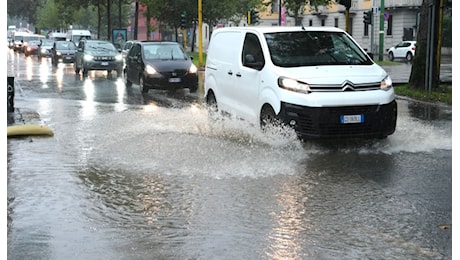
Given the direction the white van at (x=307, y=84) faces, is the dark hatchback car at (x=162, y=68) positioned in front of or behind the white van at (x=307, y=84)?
behind

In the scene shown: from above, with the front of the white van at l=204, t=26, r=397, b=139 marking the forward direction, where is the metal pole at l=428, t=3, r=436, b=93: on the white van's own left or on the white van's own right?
on the white van's own left

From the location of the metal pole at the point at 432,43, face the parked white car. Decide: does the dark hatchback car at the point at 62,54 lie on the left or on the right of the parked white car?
left

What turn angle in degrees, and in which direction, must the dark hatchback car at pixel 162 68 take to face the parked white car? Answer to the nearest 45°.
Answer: approximately 90° to its left

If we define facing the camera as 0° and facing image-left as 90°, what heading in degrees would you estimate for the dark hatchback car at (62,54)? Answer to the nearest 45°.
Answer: approximately 315°

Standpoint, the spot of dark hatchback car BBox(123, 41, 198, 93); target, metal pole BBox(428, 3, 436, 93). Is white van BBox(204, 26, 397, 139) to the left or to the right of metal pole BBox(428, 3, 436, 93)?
right
